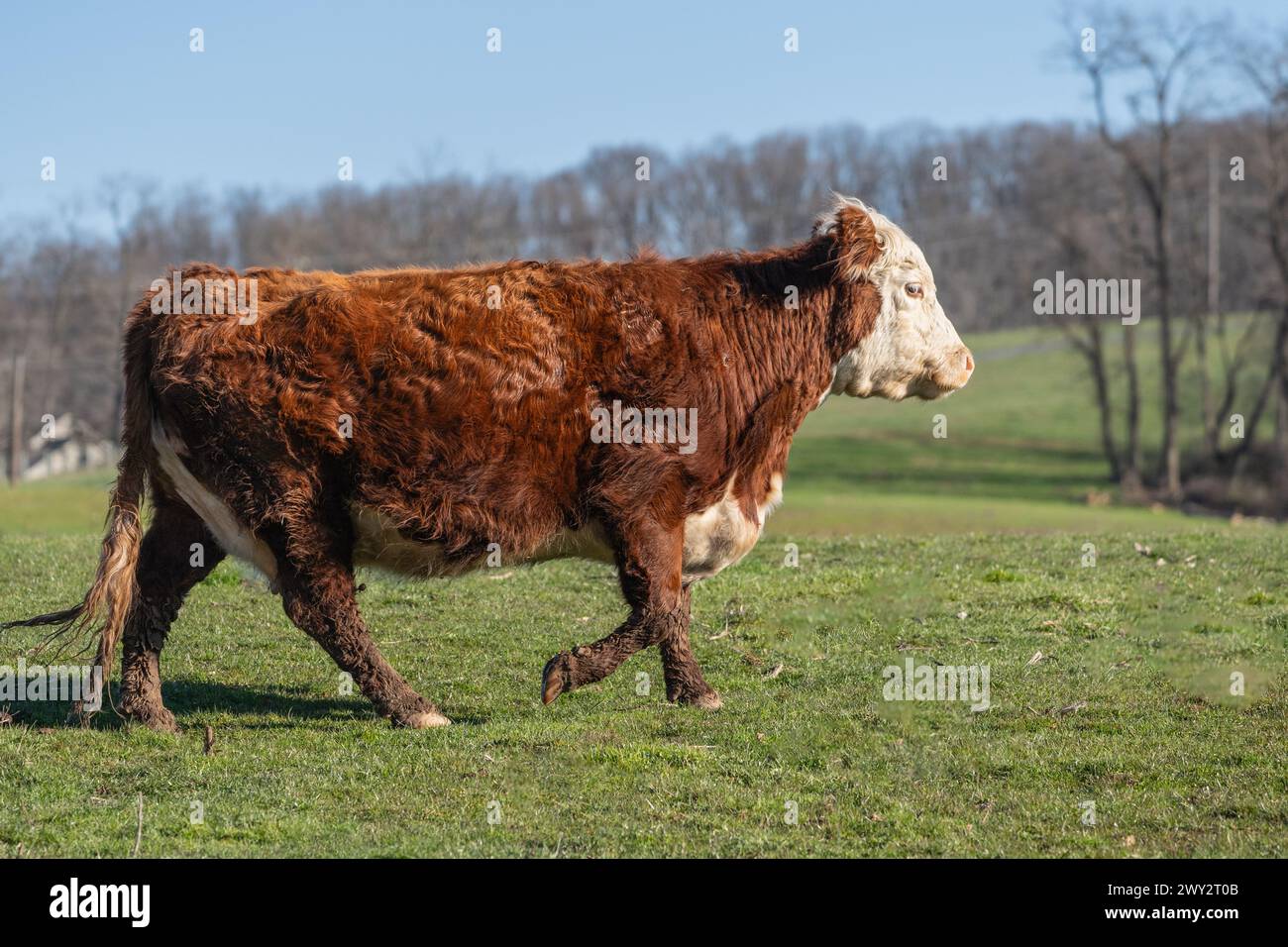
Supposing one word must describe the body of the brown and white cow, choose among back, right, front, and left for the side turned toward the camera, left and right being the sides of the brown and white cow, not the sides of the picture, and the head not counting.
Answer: right
